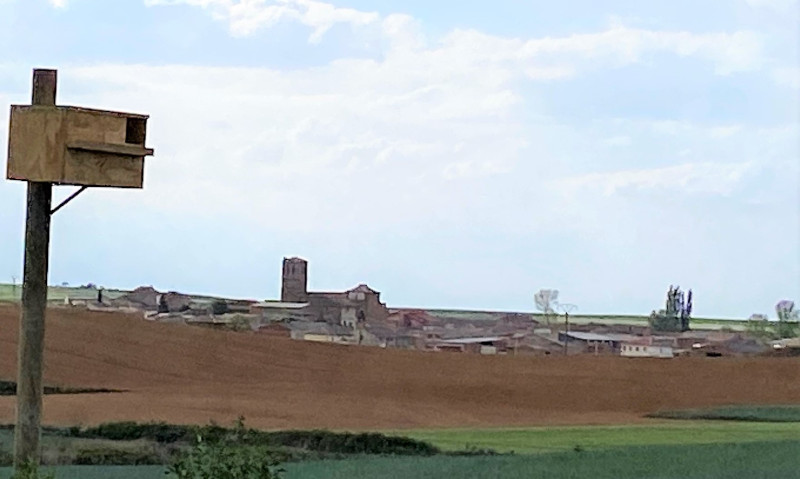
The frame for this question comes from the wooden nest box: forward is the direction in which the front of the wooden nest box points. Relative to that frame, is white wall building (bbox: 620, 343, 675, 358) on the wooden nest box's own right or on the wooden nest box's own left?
on the wooden nest box's own left

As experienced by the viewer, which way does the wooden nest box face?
facing the viewer and to the right of the viewer

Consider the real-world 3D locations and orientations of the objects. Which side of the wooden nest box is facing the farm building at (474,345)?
left

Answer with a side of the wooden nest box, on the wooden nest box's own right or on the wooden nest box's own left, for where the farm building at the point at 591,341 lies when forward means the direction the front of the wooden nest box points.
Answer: on the wooden nest box's own left
